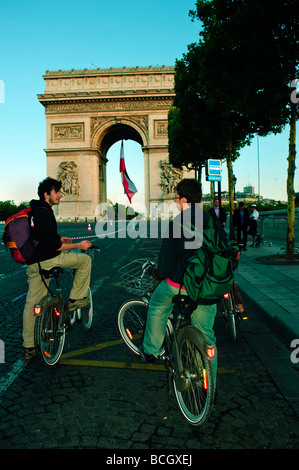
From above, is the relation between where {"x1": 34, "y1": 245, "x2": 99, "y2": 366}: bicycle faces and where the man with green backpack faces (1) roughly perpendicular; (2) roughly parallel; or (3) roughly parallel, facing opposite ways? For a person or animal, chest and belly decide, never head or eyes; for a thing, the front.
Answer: roughly perpendicular

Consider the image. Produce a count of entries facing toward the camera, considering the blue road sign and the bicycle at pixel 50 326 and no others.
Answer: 1

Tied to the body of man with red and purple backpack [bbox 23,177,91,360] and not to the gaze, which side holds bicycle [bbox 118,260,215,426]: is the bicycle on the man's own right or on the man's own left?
on the man's own right

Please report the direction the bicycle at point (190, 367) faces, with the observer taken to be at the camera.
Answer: facing away from the viewer and to the left of the viewer

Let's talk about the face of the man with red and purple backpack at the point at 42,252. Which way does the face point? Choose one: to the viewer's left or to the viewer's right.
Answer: to the viewer's right

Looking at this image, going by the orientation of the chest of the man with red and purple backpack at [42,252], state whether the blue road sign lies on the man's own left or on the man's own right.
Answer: on the man's own left

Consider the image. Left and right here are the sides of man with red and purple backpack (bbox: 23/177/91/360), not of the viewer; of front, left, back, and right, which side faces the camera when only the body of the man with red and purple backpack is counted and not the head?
right
